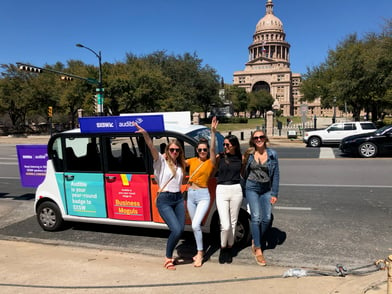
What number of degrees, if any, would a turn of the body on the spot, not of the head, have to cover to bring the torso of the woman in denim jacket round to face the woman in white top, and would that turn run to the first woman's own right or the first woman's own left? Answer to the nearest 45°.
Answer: approximately 90° to the first woman's own right

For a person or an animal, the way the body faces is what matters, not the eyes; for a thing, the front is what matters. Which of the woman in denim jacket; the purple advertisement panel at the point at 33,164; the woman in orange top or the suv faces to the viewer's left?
the suv

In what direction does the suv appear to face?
to the viewer's left

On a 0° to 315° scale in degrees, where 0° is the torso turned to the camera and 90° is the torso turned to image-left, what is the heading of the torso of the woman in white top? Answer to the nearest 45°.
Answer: approximately 0°

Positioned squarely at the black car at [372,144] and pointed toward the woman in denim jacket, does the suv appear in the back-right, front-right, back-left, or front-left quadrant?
back-right

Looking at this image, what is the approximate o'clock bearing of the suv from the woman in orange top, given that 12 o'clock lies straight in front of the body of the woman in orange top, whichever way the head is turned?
The suv is roughly at 7 o'clock from the woman in orange top.

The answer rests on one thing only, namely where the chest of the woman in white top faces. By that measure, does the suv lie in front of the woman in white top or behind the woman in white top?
behind

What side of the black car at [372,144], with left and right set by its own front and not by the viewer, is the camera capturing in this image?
left

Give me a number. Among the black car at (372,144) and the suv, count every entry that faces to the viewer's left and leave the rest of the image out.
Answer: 2

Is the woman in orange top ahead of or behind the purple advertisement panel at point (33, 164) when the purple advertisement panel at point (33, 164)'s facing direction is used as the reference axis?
ahead
